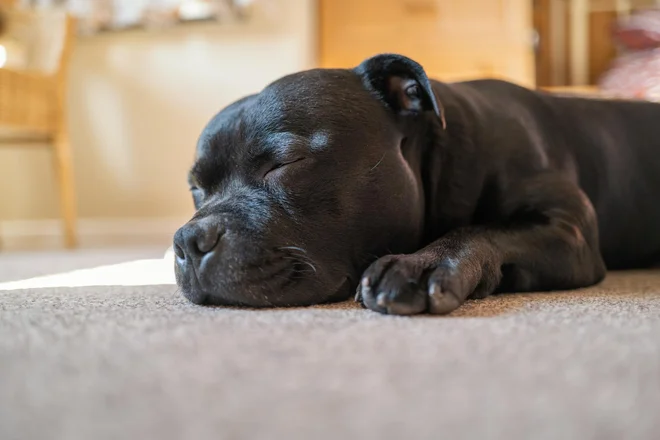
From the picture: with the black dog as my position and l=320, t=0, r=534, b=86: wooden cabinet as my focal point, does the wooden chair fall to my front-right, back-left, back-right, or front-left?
front-left

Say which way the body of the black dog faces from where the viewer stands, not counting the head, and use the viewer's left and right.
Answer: facing the viewer and to the left of the viewer

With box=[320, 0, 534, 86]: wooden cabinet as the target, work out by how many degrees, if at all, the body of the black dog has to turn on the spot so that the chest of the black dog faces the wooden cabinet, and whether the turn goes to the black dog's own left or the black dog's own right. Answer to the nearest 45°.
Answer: approximately 135° to the black dog's own right

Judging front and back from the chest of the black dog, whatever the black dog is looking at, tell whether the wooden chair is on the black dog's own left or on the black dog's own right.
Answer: on the black dog's own right
